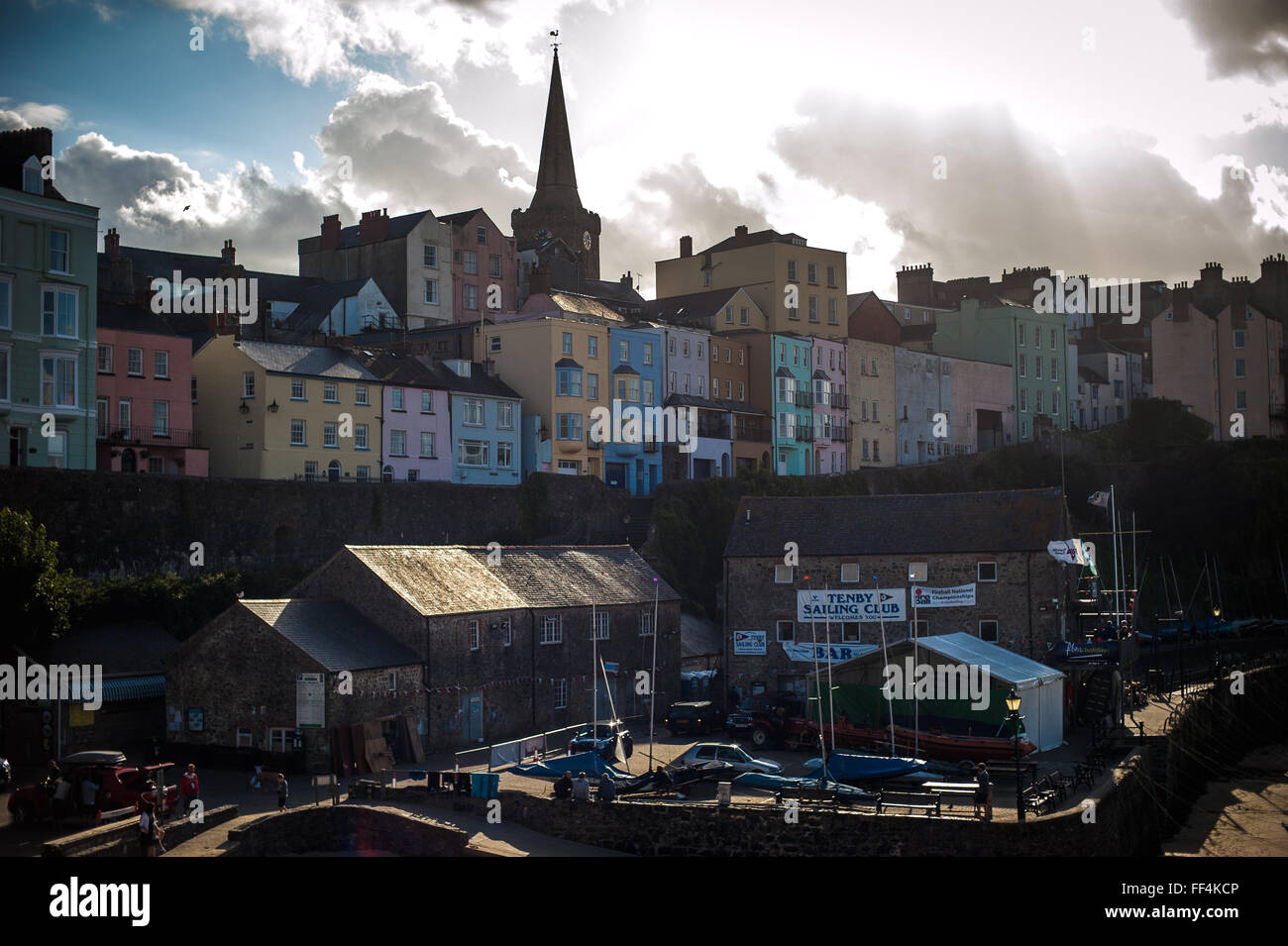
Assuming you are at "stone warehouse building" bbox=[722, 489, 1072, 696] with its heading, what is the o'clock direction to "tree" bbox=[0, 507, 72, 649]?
The tree is roughly at 2 o'clock from the stone warehouse building.

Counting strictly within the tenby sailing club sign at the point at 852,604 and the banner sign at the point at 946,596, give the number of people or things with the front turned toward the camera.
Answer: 2

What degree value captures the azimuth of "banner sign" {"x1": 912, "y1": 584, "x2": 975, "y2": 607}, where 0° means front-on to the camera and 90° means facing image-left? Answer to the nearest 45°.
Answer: approximately 0°

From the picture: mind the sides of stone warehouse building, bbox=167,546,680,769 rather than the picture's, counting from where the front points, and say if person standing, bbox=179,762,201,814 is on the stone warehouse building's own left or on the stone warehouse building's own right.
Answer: on the stone warehouse building's own right

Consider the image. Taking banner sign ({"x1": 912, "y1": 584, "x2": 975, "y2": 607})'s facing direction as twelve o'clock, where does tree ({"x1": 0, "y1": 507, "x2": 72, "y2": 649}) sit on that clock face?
The tree is roughly at 2 o'clock from the banner sign.
